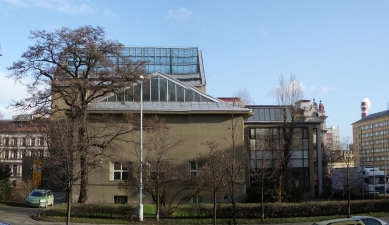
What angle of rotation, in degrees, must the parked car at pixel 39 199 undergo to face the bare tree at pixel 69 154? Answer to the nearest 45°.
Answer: approximately 45° to its left

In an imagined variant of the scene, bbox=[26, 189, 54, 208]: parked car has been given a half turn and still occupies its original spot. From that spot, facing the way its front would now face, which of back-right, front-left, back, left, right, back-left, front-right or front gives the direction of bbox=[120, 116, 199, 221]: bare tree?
right

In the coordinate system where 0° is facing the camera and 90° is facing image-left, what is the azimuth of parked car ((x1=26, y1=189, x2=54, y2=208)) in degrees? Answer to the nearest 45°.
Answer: approximately 45°

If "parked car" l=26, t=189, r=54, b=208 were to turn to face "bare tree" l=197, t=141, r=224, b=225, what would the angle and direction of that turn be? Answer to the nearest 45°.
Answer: approximately 90° to its left

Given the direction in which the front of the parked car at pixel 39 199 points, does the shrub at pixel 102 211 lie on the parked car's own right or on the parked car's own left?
on the parked car's own left

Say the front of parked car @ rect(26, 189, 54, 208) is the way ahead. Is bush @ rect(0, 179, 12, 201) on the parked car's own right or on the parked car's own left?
on the parked car's own right

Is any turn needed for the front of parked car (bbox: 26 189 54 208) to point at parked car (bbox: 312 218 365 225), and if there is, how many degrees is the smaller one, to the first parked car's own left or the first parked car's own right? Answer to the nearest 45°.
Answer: approximately 90° to the first parked car's own left
